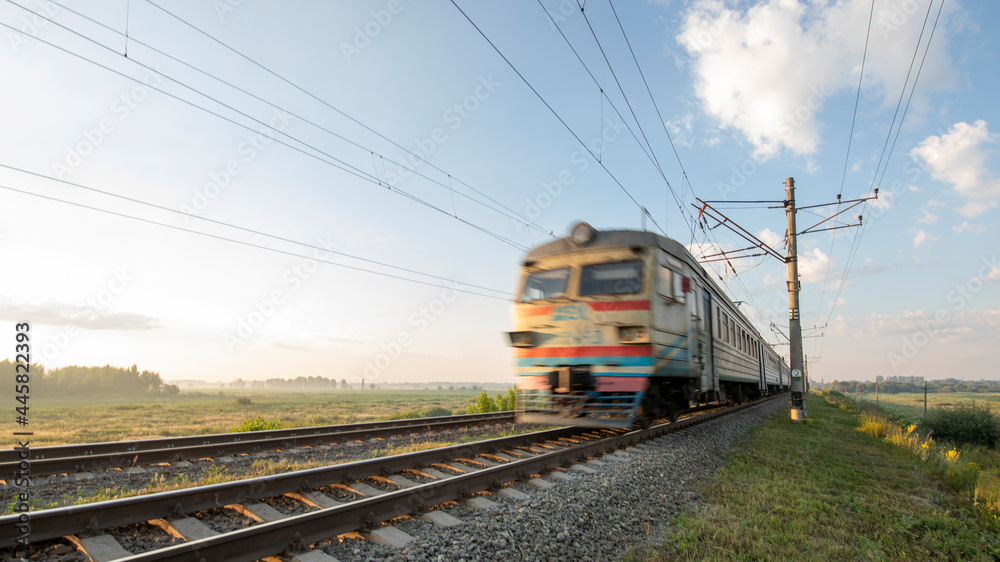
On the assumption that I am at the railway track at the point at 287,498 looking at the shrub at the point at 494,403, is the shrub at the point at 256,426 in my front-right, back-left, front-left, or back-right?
front-left

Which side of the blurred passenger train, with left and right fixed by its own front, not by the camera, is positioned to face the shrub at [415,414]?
right

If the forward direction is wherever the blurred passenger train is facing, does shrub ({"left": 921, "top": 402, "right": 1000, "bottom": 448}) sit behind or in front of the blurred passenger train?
behind

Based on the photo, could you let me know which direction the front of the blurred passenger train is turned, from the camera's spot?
facing the viewer and to the left of the viewer

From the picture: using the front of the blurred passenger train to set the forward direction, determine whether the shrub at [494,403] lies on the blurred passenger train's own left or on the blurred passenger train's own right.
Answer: on the blurred passenger train's own right

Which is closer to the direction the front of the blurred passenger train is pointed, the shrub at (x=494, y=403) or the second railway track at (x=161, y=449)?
the second railway track
